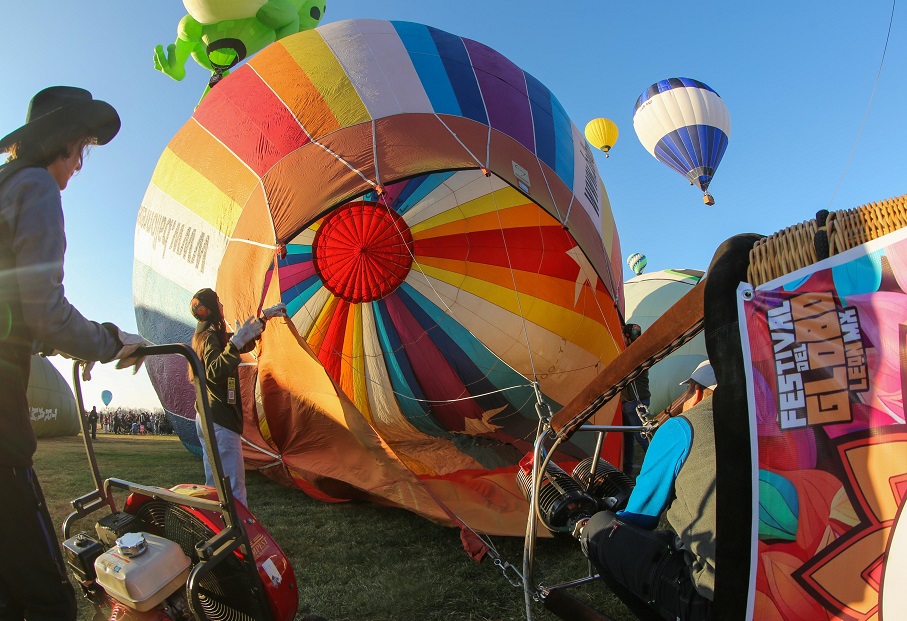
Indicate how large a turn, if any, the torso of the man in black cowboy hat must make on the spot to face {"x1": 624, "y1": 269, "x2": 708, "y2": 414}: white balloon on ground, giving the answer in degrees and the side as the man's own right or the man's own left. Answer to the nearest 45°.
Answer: approximately 45° to the man's own left

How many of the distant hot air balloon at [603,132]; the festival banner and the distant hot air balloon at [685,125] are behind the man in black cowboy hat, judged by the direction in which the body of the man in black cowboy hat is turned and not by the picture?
0

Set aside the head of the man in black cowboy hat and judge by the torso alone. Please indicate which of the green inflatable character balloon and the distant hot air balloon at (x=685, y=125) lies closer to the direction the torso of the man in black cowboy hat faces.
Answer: the distant hot air balloon

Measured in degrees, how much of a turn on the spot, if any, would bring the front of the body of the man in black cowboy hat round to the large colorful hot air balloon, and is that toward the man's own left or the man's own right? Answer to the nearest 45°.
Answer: approximately 45° to the man's own left

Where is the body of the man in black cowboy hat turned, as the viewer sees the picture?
to the viewer's right

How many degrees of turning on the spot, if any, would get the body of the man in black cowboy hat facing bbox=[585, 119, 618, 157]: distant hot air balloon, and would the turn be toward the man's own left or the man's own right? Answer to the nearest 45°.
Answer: approximately 45° to the man's own left

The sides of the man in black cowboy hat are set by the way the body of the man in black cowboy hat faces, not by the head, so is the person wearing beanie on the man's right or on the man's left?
on the man's left

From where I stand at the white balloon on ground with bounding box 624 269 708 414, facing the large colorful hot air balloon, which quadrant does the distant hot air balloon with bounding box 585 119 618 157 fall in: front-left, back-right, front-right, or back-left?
back-right

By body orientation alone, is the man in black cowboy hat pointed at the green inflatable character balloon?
no

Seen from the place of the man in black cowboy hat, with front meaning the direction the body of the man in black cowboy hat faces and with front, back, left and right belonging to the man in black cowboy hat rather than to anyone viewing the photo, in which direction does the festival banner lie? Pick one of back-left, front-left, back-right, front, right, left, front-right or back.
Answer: front-right

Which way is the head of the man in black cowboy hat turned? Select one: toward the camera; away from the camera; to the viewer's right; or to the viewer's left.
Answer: to the viewer's right

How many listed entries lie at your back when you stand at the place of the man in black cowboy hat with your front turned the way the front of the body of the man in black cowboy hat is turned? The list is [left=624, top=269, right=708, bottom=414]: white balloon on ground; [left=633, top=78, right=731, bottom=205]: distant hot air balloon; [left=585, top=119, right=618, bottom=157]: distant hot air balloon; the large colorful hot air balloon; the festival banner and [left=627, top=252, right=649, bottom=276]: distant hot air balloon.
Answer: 0
